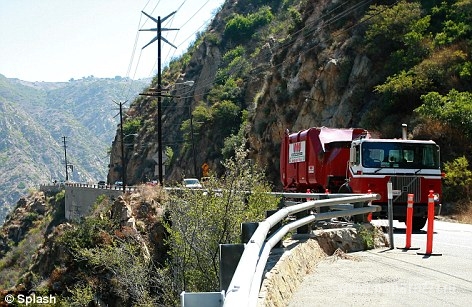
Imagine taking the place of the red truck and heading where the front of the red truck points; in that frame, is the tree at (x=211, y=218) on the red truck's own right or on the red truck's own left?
on the red truck's own right

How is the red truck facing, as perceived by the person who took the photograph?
facing the viewer and to the right of the viewer

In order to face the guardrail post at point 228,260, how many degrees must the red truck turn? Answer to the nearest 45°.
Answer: approximately 45° to its right

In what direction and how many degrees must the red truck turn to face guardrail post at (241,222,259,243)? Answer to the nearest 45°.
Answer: approximately 45° to its right

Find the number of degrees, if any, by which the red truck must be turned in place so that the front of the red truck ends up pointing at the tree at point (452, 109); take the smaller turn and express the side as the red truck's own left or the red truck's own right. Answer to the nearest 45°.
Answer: approximately 135° to the red truck's own left

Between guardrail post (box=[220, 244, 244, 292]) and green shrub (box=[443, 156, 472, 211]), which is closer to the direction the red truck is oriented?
the guardrail post

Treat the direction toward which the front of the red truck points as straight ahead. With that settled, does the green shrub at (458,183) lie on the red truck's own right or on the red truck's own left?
on the red truck's own left
